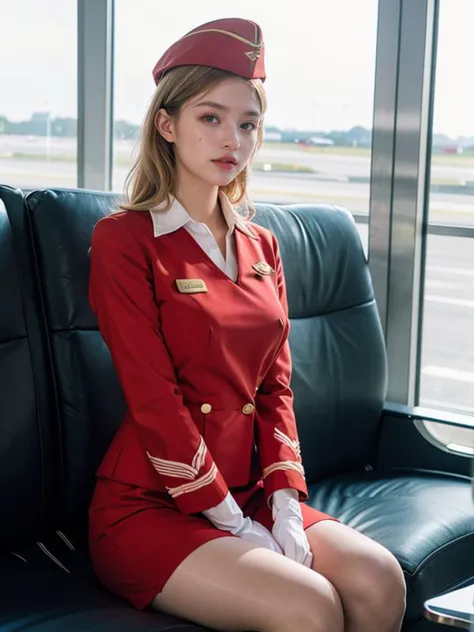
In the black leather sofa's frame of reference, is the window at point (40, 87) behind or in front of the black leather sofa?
behind

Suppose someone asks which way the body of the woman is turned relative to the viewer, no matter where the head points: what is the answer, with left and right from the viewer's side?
facing the viewer and to the right of the viewer

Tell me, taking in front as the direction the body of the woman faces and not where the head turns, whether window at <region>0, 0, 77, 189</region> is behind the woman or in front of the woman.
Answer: behind

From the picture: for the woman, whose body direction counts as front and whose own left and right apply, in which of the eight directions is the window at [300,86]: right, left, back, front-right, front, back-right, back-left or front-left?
back-left

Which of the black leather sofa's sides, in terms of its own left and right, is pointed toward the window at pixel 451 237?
left

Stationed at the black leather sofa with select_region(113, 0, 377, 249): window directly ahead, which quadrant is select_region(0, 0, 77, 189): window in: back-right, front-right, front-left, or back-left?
front-left

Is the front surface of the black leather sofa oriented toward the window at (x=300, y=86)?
no

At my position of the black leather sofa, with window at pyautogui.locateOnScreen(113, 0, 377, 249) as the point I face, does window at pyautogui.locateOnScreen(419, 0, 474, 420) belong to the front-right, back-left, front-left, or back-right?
front-right
